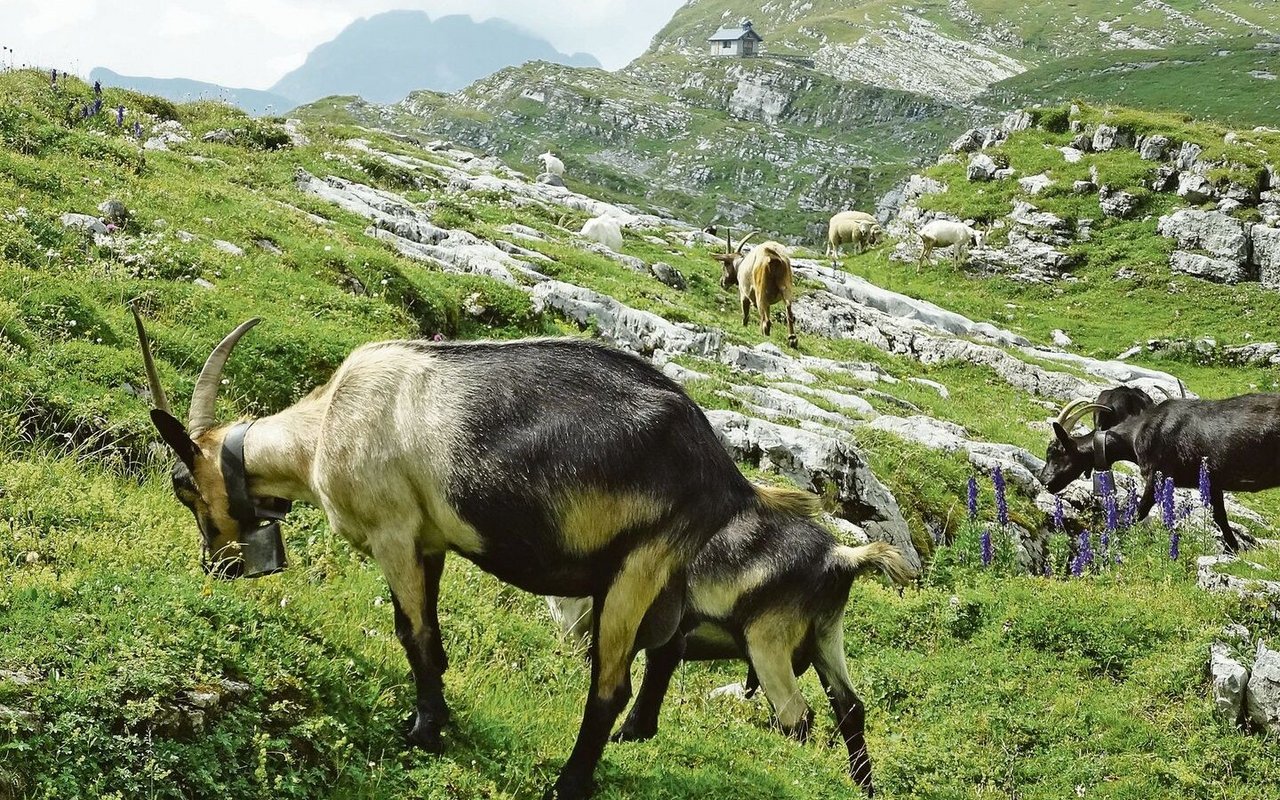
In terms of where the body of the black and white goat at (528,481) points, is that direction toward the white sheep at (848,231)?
no

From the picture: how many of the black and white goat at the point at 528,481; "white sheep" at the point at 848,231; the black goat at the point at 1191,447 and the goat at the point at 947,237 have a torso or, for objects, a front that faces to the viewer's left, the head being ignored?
2

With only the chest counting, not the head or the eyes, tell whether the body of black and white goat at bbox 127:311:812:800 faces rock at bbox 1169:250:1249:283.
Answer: no

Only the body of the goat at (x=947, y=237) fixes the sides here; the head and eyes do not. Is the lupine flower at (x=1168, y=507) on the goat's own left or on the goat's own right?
on the goat's own right

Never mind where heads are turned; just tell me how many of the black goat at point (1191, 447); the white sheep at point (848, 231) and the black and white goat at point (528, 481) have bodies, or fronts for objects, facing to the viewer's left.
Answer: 2

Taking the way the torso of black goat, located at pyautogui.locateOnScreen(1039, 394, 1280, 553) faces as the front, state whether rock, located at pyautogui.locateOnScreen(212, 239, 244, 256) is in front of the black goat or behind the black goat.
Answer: in front

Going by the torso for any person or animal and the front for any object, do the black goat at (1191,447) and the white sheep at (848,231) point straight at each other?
no

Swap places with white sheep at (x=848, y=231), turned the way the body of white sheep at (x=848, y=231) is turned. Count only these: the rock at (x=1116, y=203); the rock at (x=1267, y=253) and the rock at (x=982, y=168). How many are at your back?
0

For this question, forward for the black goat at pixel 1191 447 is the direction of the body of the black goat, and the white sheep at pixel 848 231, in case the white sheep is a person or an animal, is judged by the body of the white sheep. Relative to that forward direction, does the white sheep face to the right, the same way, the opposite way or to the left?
the opposite way

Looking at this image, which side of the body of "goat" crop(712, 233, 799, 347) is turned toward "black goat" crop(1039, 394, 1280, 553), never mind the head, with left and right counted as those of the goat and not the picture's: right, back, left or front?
back

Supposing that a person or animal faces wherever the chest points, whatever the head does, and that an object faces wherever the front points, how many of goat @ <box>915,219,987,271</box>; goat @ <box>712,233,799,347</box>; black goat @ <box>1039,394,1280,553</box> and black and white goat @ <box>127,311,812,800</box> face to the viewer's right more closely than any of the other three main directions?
1

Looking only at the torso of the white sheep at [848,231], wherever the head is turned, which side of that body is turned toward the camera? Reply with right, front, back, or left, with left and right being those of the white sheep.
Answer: right

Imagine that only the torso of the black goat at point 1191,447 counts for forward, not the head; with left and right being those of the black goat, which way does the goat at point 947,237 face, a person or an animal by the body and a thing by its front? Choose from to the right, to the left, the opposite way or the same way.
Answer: the opposite way

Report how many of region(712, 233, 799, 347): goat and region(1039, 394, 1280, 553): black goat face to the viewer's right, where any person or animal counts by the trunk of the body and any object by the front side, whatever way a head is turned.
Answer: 0

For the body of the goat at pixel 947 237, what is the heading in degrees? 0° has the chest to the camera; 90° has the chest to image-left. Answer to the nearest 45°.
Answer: approximately 270°

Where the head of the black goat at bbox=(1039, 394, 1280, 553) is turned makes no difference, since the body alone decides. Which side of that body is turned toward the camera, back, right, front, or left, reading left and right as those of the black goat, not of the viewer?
left

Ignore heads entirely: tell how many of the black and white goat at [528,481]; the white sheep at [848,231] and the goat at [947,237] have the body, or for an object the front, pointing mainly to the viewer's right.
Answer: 2

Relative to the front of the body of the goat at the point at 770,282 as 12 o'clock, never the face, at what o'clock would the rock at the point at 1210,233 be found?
The rock is roughly at 3 o'clock from the goat.
